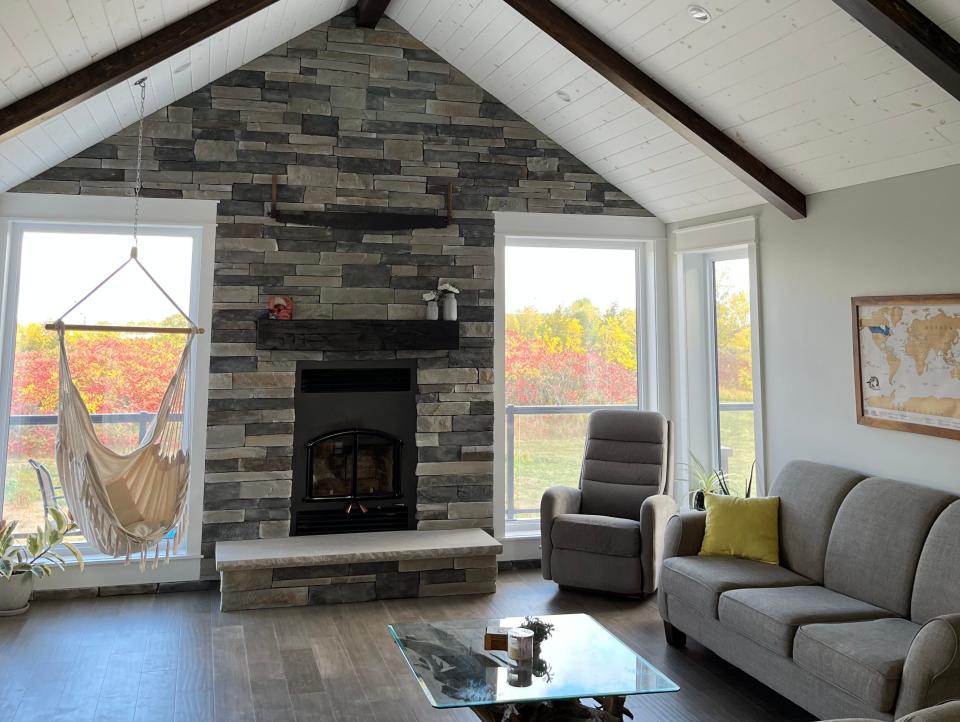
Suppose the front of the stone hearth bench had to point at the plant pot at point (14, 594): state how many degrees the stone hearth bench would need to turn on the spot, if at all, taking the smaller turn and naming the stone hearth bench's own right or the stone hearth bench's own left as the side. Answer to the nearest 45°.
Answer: approximately 90° to the stone hearth bench's own right

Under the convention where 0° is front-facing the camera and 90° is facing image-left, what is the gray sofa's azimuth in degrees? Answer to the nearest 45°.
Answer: approximately 45°

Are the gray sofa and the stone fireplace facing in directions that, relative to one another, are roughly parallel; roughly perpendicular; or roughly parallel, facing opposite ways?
roughly perpendicular

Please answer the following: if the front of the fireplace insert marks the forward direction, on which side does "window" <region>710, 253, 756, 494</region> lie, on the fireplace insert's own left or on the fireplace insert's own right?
on the fireplace insert's own left

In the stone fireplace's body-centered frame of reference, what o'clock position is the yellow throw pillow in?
The yellow throw pillow is roughly at 10 o'clock from the stone fireplace.

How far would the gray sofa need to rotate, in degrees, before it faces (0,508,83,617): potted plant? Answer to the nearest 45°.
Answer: approximately 45° to its right

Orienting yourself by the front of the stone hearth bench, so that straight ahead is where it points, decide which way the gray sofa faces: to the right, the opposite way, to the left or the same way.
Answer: to the right

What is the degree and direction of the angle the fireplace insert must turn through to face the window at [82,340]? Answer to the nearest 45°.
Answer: approximately 90° to its right

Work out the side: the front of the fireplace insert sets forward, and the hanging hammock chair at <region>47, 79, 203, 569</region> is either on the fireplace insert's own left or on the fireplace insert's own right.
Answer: on the fireplace insert's own right
